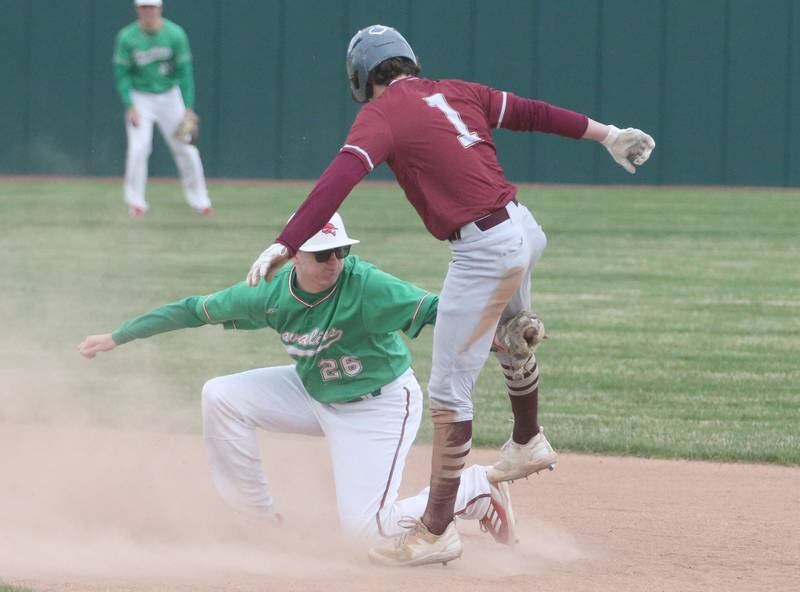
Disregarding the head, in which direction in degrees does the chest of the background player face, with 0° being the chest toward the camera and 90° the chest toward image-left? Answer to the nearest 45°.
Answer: approximately 0°

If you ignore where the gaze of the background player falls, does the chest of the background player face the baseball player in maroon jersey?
yes

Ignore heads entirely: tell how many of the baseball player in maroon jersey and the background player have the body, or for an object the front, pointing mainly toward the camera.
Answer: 1

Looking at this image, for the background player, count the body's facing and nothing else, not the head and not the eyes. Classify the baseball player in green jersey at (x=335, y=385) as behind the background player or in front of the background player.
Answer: in front
